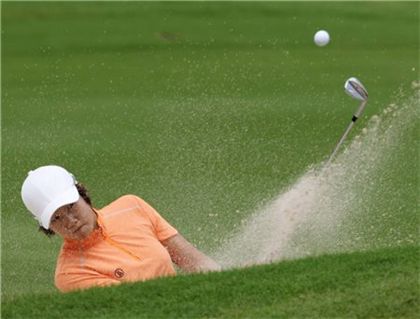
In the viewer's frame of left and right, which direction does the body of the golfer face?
facing the viewer
